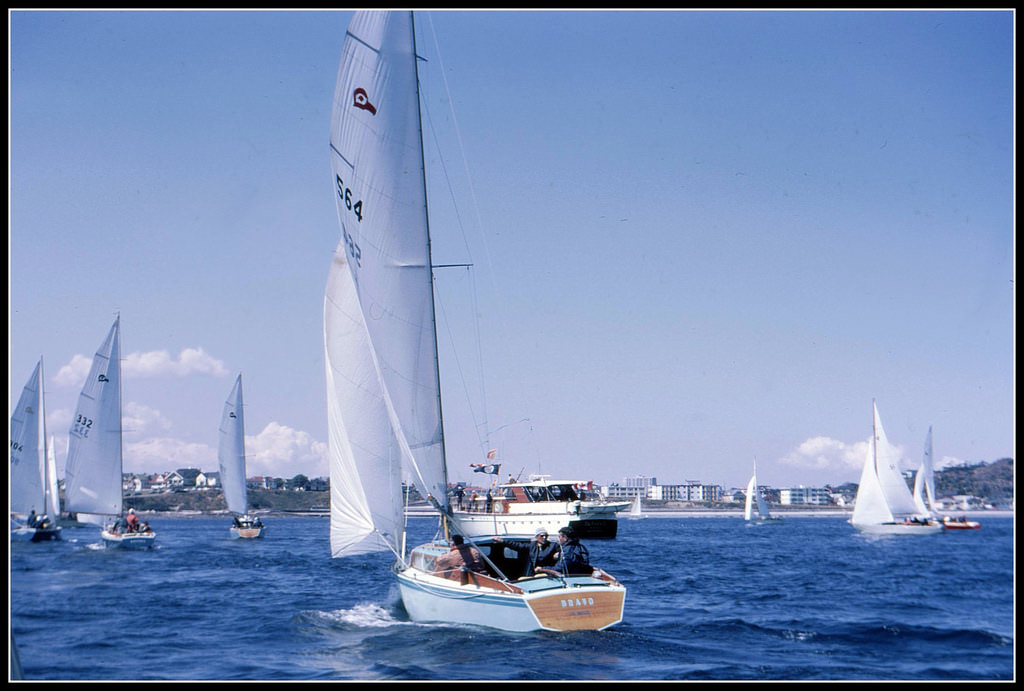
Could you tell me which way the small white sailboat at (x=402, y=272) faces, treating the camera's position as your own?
facing away from the viewer and to the left of the viewer

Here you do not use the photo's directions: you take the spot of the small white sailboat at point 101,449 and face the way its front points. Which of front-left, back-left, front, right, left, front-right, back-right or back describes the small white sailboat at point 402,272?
back-left

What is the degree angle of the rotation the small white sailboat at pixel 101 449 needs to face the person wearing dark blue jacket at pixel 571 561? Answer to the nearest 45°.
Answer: approximately 135° to its left

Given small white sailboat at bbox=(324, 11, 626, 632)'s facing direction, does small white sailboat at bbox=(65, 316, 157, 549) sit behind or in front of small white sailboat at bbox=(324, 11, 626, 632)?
in front

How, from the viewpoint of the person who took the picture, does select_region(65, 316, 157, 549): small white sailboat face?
facing away from the viewer and to the left of the viewer

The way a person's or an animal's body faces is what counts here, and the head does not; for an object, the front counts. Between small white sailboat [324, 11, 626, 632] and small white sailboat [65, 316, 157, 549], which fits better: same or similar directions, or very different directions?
same or similar directions

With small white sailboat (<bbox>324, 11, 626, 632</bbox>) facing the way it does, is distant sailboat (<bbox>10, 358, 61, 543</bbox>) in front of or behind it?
in front

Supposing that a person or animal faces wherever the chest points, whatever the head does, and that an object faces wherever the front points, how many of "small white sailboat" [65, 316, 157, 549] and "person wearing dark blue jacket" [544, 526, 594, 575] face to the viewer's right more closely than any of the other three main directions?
0

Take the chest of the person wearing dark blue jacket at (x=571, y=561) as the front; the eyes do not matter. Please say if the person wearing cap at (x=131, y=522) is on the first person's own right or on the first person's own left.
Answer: on the first person's own right
